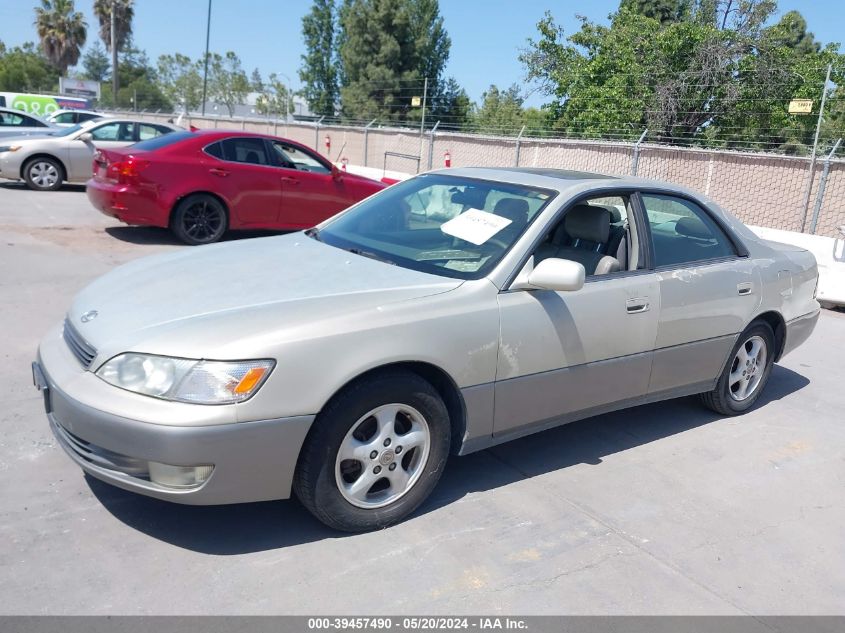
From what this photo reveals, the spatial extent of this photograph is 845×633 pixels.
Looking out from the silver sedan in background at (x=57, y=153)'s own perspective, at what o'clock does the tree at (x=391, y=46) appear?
The tree is roughly at 4 o'clock from the silver sedan in background.

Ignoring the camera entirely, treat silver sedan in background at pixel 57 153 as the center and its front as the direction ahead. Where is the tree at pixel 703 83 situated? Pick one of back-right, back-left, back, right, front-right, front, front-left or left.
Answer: back

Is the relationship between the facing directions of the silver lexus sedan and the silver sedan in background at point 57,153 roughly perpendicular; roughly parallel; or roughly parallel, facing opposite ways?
roughly parallel

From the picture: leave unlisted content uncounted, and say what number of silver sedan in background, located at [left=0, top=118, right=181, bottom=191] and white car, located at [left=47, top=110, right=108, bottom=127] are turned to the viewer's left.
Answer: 2

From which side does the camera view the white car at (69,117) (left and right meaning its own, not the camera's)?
left

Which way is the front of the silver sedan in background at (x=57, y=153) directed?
to the viewer's left

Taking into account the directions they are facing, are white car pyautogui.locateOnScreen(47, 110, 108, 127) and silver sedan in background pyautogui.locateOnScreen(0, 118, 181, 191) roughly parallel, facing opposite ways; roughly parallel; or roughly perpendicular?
roughly parallel

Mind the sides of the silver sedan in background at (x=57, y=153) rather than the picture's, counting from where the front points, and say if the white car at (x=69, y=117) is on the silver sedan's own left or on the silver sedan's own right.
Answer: on the silver sedan's own right

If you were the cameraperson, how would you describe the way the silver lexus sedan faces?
facing the viewer and to the left of the viewer

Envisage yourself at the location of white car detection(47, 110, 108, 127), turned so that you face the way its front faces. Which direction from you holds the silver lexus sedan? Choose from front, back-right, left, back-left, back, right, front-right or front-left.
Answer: left

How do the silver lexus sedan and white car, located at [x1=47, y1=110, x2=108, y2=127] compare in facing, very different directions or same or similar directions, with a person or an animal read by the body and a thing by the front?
same or similar directions

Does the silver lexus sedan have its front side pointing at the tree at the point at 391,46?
no
